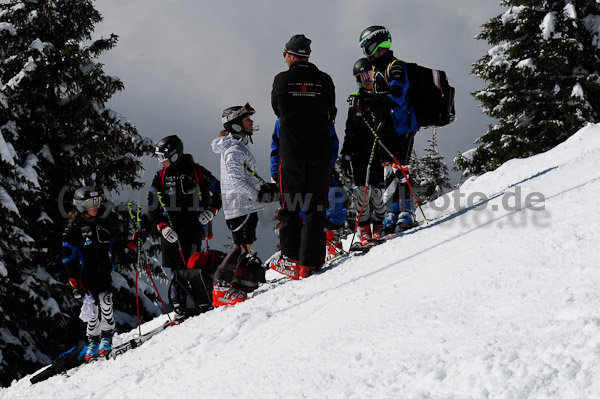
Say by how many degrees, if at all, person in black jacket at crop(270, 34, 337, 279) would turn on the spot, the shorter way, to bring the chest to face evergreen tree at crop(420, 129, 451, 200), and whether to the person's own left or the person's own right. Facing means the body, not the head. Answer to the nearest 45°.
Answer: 0° — they already face it

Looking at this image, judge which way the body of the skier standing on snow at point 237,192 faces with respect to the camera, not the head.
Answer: to the viewer's right

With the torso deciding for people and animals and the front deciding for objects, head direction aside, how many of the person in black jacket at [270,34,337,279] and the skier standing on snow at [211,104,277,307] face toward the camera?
0

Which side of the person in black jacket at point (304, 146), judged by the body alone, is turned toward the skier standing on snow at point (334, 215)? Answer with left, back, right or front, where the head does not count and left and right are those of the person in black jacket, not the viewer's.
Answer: front

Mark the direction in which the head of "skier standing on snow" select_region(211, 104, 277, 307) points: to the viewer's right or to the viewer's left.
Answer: to the viewer's right

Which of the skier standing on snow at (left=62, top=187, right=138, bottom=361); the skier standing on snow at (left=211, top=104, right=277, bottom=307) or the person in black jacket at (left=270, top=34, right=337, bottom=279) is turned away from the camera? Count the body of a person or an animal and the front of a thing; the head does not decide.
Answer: the person in black jacket

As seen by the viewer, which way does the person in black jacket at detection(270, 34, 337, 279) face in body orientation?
away from the camera

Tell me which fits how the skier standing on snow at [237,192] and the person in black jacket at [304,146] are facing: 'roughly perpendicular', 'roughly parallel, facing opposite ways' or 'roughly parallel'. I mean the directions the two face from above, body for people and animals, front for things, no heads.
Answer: roughly perpendicular

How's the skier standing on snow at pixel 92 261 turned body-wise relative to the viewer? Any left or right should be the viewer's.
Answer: facing the viewer

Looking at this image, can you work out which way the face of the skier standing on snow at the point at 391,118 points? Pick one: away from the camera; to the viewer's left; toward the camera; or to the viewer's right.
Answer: to the viewer's left

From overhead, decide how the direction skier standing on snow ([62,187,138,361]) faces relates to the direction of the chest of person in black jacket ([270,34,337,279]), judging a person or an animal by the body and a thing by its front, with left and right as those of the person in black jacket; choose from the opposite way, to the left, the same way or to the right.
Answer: the opposite way

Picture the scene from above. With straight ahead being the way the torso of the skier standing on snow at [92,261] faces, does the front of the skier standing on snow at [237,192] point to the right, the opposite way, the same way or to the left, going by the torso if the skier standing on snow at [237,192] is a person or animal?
to the left

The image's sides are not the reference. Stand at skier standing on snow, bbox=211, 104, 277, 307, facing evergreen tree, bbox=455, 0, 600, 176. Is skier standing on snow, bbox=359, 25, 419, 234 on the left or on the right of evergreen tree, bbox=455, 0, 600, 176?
right

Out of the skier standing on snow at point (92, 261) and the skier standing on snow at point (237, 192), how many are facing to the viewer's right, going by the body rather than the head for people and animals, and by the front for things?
1

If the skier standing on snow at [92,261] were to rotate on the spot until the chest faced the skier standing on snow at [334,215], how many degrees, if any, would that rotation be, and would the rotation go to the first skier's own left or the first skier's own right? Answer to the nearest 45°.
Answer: approximately 90° to the first skier's own left

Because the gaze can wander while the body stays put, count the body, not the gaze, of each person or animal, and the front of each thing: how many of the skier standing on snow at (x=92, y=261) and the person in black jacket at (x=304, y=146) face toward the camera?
1
